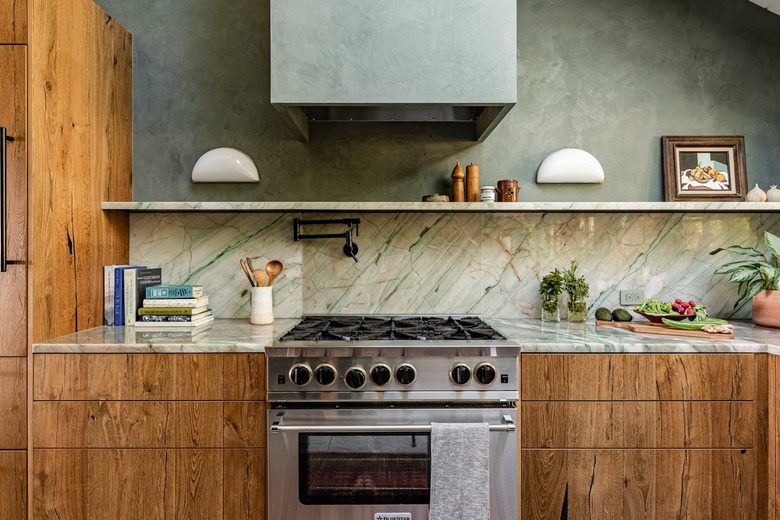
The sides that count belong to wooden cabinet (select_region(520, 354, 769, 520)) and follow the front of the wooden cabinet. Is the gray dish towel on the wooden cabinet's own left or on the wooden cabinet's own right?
on the wooden cabinet's own right

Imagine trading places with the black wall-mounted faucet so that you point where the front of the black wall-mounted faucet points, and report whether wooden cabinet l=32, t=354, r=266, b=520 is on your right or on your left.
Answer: on your right

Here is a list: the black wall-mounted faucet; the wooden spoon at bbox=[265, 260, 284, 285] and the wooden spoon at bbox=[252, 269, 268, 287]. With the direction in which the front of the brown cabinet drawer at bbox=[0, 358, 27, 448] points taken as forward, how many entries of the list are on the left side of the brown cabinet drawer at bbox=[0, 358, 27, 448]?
3
